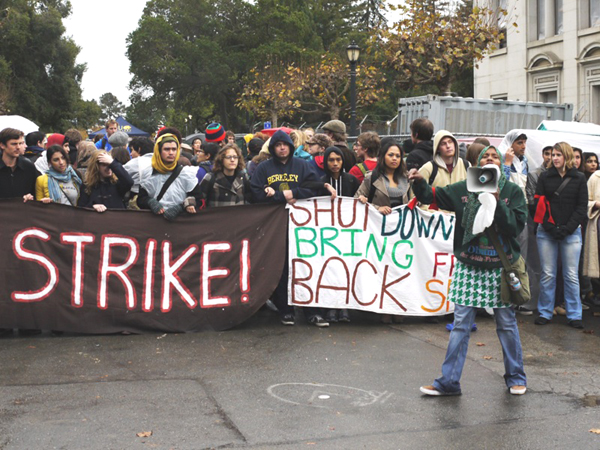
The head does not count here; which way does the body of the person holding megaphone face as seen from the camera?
toward the camera

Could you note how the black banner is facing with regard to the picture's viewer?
facing the viewer

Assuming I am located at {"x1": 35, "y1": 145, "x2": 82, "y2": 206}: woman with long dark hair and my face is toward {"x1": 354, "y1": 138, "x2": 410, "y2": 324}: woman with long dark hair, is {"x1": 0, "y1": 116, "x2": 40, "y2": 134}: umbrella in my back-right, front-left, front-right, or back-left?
back-left

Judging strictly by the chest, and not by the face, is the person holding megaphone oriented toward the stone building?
no

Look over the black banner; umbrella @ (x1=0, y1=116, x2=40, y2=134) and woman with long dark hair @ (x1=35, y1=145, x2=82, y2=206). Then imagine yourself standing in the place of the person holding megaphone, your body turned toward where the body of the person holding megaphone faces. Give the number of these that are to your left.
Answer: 0

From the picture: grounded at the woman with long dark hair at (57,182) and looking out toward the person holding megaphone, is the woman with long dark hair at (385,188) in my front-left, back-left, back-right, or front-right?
front-left

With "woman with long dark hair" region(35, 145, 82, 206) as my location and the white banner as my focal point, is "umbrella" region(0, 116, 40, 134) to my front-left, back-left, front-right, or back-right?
back-left

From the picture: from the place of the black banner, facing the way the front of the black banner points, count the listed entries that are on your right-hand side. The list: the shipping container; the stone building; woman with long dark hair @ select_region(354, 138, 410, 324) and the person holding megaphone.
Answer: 0

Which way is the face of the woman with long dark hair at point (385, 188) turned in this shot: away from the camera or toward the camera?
toward the camera

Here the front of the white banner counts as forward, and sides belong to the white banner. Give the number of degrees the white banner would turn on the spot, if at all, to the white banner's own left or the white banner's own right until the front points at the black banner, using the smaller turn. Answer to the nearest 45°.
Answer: approximately 90° to the white banner's own right

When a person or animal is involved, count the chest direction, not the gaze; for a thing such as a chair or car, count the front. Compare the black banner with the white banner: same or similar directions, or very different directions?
same or similar directions

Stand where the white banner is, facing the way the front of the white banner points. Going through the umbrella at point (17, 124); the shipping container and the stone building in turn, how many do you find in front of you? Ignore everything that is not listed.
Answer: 0

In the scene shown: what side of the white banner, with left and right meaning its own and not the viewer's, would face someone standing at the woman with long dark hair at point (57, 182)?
right
